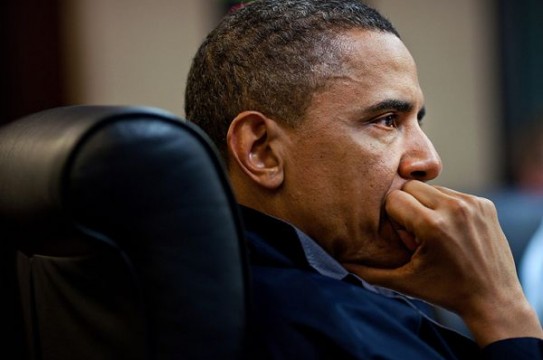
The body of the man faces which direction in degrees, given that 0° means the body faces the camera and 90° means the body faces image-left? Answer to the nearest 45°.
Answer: approximately 270°

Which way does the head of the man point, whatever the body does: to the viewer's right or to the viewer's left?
to the viewer's right
